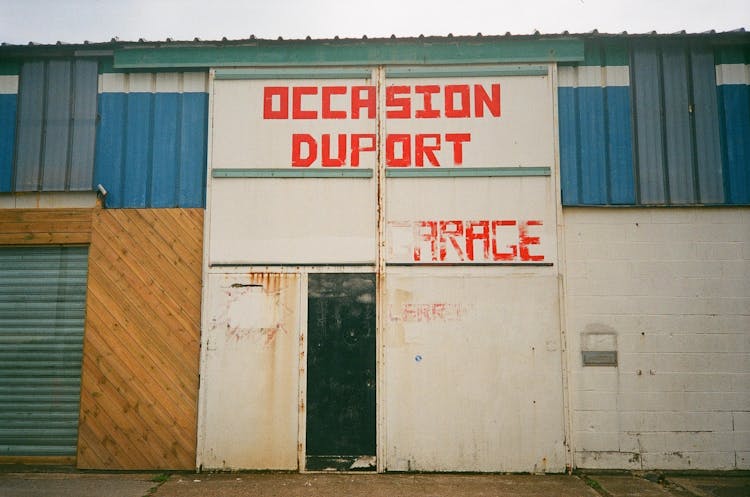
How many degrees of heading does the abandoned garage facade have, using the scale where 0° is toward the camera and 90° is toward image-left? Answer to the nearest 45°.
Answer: approximately 0°
